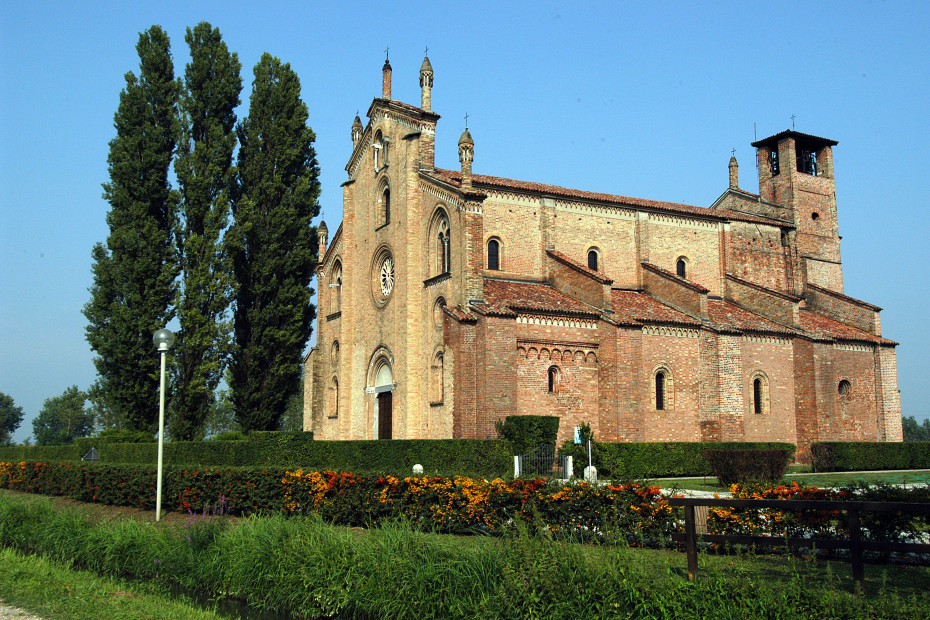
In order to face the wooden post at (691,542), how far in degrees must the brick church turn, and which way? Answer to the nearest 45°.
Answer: approximately 45° to its left

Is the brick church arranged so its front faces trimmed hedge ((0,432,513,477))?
yes

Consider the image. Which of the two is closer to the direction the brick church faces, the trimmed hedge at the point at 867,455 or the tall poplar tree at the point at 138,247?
the tall poplar tree

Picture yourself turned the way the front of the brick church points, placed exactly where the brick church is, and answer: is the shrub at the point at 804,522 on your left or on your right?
on your left

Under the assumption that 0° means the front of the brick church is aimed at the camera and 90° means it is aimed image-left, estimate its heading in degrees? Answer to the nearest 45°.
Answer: approximately 45°

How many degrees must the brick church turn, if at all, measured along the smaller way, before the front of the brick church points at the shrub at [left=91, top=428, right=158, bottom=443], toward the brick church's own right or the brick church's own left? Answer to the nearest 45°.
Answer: approximately 45° to the brick church's own right

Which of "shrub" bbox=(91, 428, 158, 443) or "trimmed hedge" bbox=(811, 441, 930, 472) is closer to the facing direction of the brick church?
the shrub

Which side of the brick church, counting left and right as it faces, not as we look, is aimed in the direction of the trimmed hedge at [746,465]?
left
